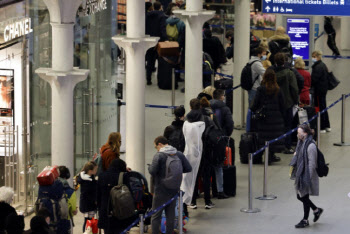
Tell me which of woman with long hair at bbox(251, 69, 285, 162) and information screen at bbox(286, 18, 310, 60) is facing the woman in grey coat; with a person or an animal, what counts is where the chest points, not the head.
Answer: the information screen

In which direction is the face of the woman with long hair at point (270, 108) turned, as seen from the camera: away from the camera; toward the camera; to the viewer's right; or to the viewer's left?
away from the camera

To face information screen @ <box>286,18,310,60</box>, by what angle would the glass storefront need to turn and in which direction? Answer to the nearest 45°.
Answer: approximately 90° to its left

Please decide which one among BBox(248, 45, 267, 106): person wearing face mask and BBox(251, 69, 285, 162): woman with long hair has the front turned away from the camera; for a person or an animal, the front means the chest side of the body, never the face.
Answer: the woman with long hair

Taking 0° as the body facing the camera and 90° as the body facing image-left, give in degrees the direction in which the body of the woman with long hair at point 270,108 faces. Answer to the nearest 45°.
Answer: approximately 180°

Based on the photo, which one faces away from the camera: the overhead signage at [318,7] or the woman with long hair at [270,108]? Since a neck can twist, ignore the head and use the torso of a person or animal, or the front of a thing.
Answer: the woman with long hair
